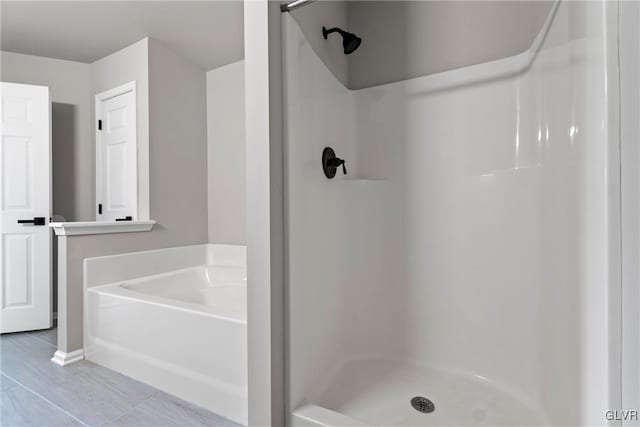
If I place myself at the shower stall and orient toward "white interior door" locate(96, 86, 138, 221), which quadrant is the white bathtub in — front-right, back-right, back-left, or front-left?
front-left

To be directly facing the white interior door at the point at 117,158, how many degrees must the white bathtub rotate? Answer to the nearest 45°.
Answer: approximately 135° to its right

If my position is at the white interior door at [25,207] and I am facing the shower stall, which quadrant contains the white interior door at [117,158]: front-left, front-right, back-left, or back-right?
front-left

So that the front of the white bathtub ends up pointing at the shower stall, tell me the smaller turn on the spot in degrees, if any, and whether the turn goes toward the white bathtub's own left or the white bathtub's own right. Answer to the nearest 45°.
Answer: approximately 90° to the white bathtub's own left

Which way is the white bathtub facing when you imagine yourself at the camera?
facing the viewer and to the left of the viewer

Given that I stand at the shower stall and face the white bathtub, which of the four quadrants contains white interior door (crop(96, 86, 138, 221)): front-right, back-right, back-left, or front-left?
front-right

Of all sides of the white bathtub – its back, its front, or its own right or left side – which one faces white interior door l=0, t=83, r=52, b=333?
right
